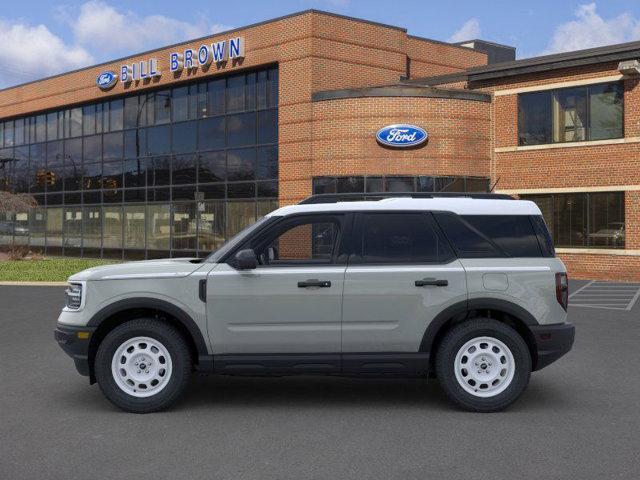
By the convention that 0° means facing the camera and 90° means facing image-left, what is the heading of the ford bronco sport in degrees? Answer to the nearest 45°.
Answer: approximately 90°

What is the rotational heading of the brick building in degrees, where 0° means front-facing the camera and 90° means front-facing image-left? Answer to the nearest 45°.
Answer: approximately 45°

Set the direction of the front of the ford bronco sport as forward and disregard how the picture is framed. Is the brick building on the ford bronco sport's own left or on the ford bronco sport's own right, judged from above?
on the ford bronco sport's own right

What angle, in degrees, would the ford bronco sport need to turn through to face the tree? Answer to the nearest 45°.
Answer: approximately 45° to its right
